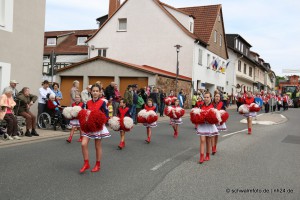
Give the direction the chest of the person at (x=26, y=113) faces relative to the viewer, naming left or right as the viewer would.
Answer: facing the viewer and to the right of the viewer

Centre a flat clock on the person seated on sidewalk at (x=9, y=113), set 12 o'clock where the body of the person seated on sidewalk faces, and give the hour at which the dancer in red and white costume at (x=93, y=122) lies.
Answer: The dancer in red and white costume is roughly at 1 o'clock from the person seated on sidewalk.

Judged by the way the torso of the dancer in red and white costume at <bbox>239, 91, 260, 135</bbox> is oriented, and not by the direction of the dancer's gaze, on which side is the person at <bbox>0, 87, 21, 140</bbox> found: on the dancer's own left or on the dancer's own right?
on the dancer's own right

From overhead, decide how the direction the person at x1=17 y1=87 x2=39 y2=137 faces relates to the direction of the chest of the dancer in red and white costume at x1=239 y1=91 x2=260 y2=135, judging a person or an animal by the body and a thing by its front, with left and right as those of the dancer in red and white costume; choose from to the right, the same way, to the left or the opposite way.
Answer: to the left

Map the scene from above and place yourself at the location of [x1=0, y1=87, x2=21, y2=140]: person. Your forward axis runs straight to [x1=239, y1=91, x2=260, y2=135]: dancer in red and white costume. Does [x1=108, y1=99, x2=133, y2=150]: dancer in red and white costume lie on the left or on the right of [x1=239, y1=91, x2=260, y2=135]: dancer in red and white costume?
right

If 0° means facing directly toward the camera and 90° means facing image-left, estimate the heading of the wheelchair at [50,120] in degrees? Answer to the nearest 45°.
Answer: approximately 315°

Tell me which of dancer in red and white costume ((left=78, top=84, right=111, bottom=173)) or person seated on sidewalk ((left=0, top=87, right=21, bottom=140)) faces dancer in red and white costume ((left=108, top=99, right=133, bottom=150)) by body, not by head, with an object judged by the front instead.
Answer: the person seated on sidewalk

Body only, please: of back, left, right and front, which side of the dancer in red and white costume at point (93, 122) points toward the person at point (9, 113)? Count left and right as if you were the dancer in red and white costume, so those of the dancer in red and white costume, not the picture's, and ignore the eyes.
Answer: right

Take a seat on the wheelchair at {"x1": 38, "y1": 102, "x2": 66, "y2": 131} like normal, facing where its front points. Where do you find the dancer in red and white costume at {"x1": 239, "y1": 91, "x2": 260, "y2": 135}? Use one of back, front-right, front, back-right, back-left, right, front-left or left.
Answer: front-left

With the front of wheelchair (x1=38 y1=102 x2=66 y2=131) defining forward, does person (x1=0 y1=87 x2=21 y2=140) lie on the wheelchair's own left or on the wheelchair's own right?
on the wheelchair's own right

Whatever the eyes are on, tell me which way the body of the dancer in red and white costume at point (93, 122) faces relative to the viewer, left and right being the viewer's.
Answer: facing the viewer and to the left of the viewer

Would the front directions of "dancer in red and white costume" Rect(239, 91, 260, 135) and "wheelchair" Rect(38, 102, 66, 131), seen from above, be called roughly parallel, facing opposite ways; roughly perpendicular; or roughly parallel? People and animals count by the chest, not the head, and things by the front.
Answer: roughly perpendicular

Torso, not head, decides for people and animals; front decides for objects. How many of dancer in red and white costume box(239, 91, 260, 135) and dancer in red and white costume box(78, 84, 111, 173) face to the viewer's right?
0

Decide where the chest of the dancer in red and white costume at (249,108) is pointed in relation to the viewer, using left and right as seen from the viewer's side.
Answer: facing the viewer
